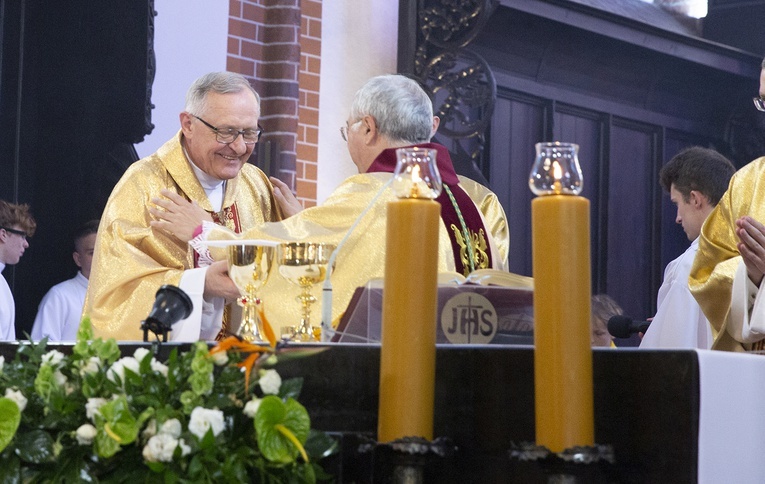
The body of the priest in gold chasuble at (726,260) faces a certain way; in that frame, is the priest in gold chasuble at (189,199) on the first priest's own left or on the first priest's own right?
on the first priest's own right

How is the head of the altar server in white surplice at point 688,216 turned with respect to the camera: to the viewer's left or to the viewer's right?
to the viewer's left

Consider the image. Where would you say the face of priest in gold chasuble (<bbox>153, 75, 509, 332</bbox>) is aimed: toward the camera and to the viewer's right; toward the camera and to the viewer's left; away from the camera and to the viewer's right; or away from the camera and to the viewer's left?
away from the camera and to the viewer's left

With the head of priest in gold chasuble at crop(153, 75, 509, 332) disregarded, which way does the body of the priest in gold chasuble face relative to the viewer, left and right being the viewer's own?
facing away from the viewer and to the left of the viewer

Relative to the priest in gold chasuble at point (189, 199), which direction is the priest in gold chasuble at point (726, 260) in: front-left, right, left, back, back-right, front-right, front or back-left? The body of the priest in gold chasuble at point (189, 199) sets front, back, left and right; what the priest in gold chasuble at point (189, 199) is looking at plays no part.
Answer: front-left

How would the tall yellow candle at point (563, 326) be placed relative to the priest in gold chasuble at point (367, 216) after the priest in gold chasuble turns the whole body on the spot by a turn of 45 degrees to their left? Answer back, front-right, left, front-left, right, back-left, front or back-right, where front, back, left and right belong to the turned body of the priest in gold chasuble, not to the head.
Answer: left

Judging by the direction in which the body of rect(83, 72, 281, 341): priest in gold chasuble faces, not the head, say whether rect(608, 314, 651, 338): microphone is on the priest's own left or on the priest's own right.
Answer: on the priest's own left

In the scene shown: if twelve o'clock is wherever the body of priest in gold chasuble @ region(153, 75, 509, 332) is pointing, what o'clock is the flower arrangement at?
The flower arrangement is roughly at 8 o'clock from the priest in gold chasuble.

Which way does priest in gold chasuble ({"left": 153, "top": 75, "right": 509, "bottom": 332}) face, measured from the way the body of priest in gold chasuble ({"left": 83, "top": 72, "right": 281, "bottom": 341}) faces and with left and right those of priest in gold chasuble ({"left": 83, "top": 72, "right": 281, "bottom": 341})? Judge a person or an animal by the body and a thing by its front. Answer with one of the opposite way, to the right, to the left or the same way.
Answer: the opposite way

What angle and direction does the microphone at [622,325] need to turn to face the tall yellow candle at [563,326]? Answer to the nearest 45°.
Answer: approximately 90° to its left
